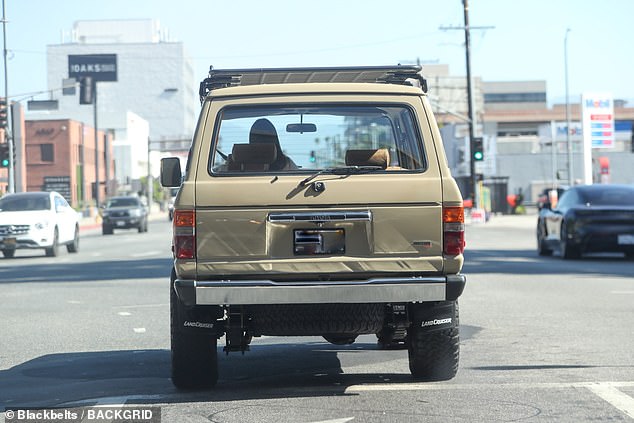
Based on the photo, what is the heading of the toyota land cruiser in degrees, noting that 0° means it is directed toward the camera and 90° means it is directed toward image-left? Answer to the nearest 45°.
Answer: approximately 180°

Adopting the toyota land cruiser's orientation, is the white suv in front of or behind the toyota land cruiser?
in front

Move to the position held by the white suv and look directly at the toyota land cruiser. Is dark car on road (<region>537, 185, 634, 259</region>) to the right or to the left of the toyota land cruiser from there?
left

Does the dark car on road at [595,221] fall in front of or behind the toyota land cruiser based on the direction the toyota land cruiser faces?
in front
